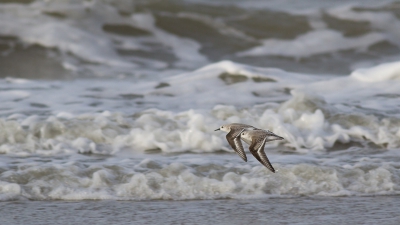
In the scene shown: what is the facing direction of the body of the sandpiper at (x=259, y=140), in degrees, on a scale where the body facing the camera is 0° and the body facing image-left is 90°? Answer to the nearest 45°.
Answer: approximately 90°

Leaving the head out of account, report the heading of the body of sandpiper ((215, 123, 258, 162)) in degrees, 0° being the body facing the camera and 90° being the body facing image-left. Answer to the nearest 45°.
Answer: approximately 90°

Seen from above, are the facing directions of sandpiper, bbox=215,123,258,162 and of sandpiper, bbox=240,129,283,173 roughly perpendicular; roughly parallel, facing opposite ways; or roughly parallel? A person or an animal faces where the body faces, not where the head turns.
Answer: roughly parallel

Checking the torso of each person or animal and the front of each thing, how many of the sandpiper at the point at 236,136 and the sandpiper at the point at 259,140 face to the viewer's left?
2
